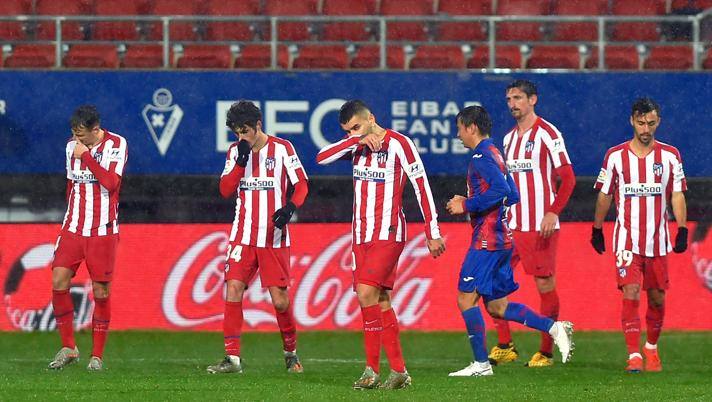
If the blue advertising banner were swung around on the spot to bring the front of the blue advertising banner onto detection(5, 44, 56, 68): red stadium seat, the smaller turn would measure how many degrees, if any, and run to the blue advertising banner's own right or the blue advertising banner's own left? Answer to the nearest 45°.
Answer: approximately 90° to the blue advertising banner's own right

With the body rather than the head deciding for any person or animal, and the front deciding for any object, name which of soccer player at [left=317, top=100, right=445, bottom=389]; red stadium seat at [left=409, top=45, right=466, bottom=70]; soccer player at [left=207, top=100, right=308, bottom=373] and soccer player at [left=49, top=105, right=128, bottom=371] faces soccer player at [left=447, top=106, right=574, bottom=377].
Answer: the red stadium seat

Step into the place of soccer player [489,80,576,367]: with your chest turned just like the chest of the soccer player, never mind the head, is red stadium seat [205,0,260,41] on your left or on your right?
on your right

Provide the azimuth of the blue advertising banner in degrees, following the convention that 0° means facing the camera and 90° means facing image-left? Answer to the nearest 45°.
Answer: approximately 0°

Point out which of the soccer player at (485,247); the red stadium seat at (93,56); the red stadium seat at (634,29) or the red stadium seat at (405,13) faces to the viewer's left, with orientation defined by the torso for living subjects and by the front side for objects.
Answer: the soccer player

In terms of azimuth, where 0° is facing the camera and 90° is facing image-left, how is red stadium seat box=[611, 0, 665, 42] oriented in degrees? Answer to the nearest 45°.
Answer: approximately 0°
